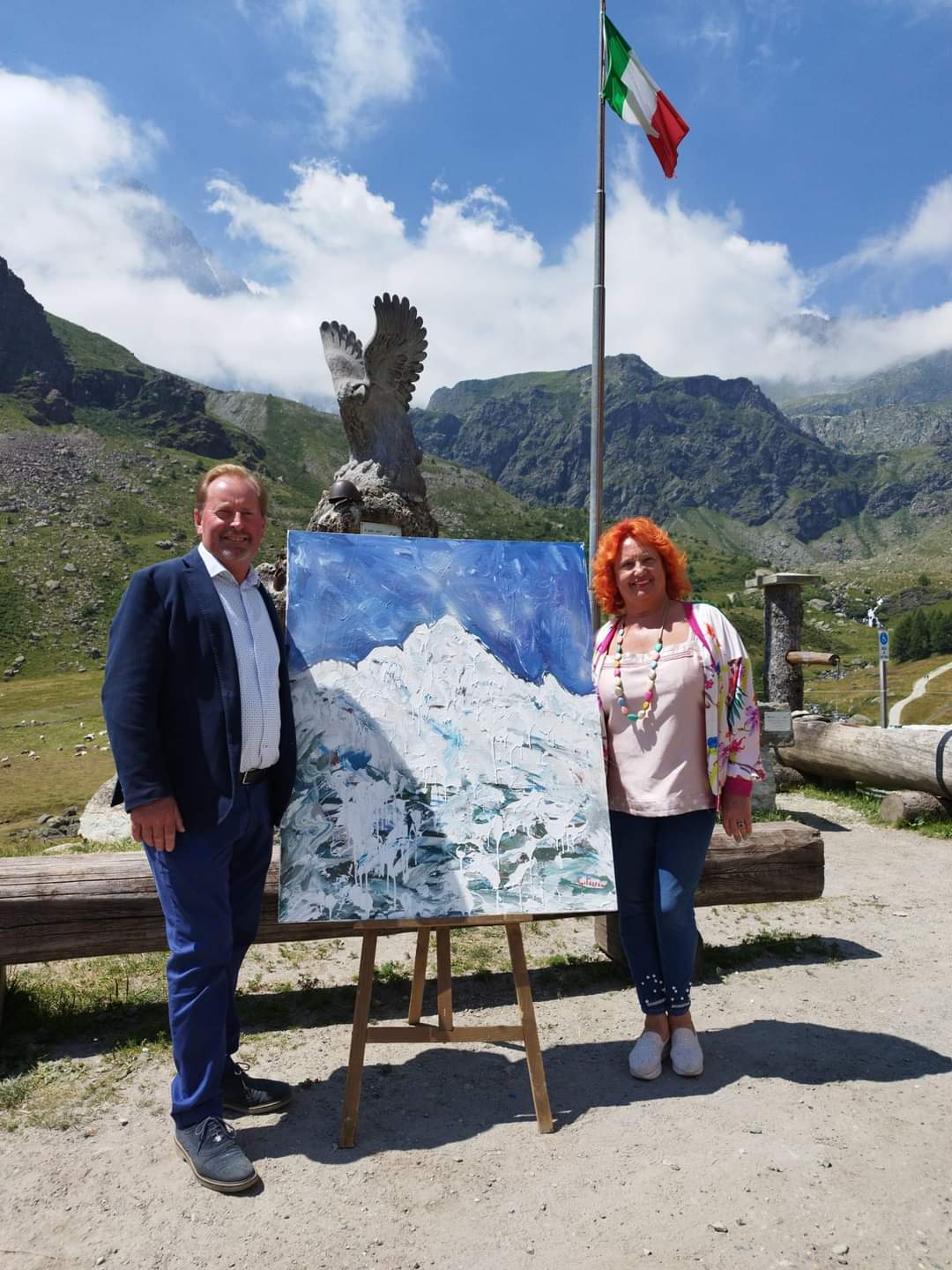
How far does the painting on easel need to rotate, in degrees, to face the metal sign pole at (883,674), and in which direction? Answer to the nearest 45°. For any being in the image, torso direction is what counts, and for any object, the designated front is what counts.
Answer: approximately 135° to its left

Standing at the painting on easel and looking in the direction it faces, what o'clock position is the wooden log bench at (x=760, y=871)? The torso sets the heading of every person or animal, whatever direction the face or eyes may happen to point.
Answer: The wooden log bench is roughly at 8 o'clock from the painting on easel.

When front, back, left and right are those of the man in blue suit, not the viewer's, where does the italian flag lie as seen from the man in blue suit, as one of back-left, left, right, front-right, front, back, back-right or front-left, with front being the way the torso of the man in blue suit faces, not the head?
left

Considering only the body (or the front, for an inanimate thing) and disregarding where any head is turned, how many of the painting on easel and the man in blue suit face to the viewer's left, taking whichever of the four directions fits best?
0

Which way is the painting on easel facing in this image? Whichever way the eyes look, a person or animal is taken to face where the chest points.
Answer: toward the camera

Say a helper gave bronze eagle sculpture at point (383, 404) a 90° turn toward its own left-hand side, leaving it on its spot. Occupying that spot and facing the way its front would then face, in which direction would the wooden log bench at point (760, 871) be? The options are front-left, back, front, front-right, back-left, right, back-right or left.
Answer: front

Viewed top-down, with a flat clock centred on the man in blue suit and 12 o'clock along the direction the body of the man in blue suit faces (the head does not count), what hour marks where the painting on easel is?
The painting on easel is roughly at 10 o'clock from the man in blue suit.

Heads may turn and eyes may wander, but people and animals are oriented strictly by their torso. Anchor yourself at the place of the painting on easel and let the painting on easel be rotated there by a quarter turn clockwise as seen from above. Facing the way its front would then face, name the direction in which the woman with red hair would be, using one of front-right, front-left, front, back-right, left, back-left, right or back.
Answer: back

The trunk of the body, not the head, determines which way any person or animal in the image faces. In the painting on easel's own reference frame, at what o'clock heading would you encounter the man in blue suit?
The man in blue suit is roughly at 2 o'clock from the painting on easel.

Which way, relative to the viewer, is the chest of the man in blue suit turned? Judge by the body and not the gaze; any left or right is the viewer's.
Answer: facing the viewer and to the right of the viewer
